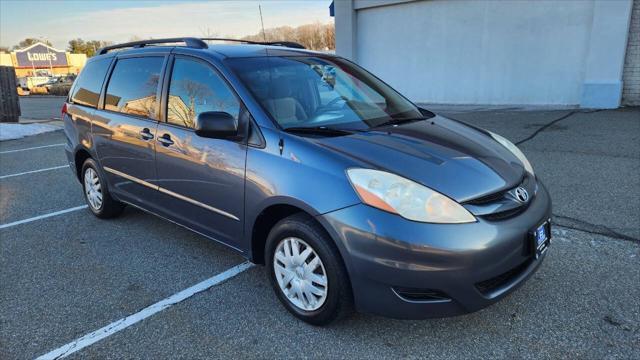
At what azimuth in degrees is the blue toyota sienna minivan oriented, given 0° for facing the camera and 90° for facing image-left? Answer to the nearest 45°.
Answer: approximately 315°

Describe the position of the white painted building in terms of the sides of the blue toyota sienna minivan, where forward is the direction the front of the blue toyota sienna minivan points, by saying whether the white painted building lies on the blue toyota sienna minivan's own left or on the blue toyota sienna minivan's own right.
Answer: on the blue toyota sienna minivan's own left
